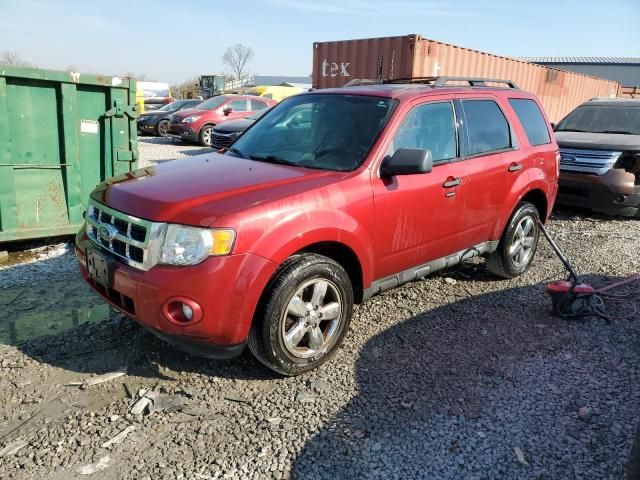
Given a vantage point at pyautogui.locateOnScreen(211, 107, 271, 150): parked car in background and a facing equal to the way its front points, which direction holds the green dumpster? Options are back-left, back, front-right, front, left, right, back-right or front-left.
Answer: front-left

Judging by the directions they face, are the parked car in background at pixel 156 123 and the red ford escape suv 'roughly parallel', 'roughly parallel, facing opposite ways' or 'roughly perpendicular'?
roughly parallel

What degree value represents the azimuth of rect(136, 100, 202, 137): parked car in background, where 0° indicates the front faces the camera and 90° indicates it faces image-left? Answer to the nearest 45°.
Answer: approximately 45°

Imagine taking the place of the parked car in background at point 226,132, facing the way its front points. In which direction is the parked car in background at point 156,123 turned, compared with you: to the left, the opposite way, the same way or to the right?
the same way

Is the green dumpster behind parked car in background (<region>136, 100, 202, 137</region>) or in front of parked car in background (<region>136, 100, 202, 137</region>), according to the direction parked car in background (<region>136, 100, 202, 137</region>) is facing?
in front

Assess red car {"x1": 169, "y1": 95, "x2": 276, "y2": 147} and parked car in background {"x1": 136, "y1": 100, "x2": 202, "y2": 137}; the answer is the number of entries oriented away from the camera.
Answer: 0

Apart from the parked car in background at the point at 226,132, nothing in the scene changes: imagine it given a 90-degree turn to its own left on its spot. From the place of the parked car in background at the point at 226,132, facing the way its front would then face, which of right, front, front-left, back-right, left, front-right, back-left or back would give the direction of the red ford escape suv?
front-right

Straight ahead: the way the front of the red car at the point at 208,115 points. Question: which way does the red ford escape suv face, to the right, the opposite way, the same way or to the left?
the same way

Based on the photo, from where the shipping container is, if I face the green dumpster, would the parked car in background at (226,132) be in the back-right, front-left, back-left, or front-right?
front-right

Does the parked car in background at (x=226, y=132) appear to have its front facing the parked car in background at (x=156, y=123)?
no

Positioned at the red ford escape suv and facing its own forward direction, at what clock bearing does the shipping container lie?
The shipping container is roughly at 5 o'clock from the red ford escape suv.

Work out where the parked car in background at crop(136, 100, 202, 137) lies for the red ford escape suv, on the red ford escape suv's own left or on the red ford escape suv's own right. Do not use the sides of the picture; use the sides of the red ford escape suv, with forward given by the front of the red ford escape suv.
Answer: on the red ford escape suv's own right

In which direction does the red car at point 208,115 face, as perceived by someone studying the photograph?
facing the viewer and to the left of the viewer

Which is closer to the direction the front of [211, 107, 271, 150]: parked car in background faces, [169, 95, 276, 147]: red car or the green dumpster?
the green dumpster

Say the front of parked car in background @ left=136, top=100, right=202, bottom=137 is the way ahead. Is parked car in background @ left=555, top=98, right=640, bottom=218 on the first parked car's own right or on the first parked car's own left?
on the first parked car's own left

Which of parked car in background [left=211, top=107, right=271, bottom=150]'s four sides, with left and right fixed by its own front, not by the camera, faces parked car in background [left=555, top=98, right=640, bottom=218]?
left

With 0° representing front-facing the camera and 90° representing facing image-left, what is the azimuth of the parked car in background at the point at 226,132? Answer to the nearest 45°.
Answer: approximately 45°

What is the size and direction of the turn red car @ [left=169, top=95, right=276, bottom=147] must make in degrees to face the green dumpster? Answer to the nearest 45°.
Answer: approximately 45° to its left

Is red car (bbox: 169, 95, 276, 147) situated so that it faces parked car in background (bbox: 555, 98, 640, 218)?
no
